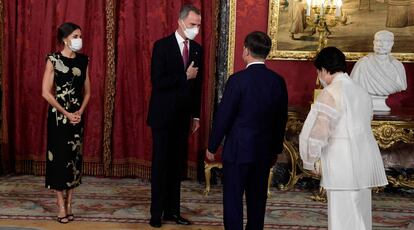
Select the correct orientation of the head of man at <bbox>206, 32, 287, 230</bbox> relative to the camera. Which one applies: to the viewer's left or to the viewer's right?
to the viewer's left

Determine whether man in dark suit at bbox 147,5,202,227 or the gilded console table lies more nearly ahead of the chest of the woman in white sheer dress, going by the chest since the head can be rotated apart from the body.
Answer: the man in dark suit

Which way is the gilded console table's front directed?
toward the camera

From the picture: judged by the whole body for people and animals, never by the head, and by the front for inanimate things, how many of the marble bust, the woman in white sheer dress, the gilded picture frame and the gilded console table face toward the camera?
3

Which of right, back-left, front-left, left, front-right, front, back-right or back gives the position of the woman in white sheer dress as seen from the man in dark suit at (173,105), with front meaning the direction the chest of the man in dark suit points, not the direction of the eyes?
front

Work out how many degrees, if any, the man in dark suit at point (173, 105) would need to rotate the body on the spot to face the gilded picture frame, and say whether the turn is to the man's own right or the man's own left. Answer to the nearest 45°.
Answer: approximately 90° to the man's own left

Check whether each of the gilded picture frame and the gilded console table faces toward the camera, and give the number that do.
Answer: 2

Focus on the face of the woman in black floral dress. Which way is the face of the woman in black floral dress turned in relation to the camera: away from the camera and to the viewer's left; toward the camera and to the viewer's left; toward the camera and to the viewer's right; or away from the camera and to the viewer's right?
toward the camera and to the viewer's right

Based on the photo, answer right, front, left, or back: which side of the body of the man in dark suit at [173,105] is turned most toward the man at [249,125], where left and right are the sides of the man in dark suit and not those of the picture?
front

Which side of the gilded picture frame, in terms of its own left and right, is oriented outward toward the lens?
front

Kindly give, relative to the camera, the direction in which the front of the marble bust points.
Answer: facing the viewer
